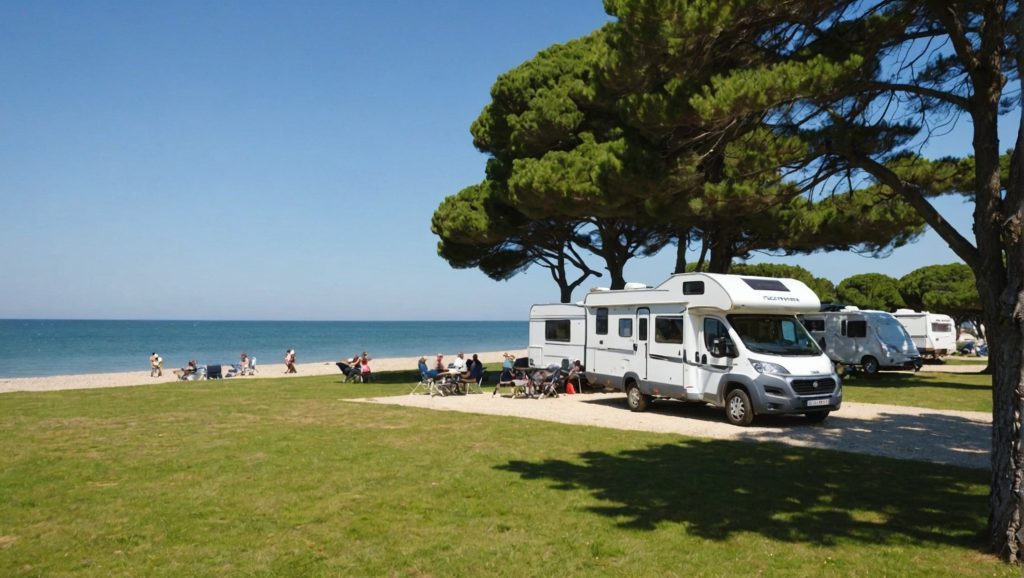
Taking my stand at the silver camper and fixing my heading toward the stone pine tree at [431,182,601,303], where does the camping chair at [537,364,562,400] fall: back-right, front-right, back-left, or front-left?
front-left

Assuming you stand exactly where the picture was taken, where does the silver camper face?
facing the viewer and to the right of the viewer

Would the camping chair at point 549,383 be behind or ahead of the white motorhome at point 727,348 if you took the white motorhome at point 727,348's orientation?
behind

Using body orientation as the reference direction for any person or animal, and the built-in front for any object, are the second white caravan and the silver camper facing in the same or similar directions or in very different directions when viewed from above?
same or similar directions

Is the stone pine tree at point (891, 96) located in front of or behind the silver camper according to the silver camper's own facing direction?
in front

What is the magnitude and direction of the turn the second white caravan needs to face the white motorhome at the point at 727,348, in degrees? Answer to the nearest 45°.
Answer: approximately 45° to its right

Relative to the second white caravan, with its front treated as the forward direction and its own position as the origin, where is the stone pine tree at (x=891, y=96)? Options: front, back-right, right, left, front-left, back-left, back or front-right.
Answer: front-right

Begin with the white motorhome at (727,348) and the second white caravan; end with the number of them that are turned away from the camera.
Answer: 0

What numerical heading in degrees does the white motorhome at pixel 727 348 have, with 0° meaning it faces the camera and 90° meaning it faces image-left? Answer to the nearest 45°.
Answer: approximately 315°

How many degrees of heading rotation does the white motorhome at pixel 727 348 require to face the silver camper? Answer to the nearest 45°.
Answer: approximately 135° to its left

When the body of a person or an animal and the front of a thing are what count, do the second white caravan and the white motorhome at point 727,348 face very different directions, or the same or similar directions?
same or similar directions

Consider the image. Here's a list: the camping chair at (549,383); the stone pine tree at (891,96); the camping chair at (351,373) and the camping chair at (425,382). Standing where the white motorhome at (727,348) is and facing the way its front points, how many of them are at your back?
3

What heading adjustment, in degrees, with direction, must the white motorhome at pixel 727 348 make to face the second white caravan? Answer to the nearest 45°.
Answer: approximately 90° to its left

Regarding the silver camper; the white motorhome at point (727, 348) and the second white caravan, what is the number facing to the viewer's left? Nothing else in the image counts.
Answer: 0

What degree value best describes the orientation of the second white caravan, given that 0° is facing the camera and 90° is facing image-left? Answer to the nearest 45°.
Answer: approximately 315°
